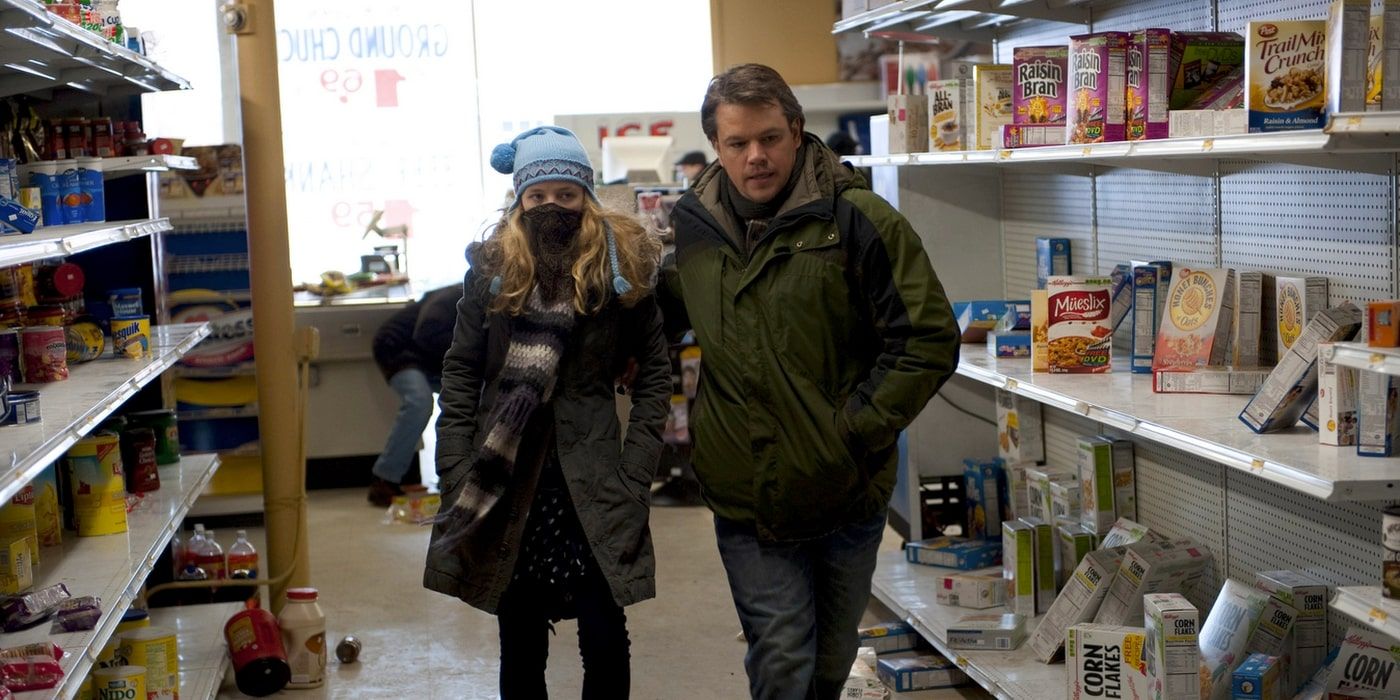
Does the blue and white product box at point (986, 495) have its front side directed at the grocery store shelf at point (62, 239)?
yes

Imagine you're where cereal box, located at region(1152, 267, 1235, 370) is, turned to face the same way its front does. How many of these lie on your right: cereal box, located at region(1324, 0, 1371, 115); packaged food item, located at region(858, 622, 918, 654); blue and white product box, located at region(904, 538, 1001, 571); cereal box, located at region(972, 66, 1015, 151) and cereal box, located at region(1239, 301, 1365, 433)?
3

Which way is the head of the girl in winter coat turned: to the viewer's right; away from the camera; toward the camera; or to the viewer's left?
toward the camera

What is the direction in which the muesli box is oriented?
toward the camera

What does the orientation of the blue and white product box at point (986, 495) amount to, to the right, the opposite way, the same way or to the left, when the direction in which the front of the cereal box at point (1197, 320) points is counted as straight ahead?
the same way

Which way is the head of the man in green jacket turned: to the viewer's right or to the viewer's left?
to the viewer's left

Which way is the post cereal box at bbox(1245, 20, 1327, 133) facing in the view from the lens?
facing the viewer

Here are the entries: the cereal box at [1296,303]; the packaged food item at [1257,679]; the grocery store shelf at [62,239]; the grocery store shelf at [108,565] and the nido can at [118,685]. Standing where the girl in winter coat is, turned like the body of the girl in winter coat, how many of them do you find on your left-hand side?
2

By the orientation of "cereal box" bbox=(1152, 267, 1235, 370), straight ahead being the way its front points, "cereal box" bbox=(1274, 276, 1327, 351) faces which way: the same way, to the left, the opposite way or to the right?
the same way

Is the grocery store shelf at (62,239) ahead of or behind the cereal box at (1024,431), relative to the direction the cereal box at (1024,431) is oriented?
ahead

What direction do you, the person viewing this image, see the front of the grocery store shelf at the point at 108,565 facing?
facing to the right of the viewer

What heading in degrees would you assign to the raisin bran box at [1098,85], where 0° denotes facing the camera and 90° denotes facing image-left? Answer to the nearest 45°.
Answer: approximately 45°

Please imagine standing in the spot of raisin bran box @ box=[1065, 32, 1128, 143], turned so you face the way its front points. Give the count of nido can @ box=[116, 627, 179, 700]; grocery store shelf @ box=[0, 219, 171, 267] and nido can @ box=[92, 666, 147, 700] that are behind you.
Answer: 0

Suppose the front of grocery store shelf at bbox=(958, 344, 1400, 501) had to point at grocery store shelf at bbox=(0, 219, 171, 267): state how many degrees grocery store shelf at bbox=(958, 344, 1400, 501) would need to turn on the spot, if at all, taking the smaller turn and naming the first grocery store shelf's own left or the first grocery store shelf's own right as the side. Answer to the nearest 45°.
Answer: approximately 45° to the first grocery store shelf's own right

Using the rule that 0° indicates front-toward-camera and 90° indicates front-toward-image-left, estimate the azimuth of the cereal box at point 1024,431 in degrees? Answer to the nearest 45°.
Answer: approximately 45°
